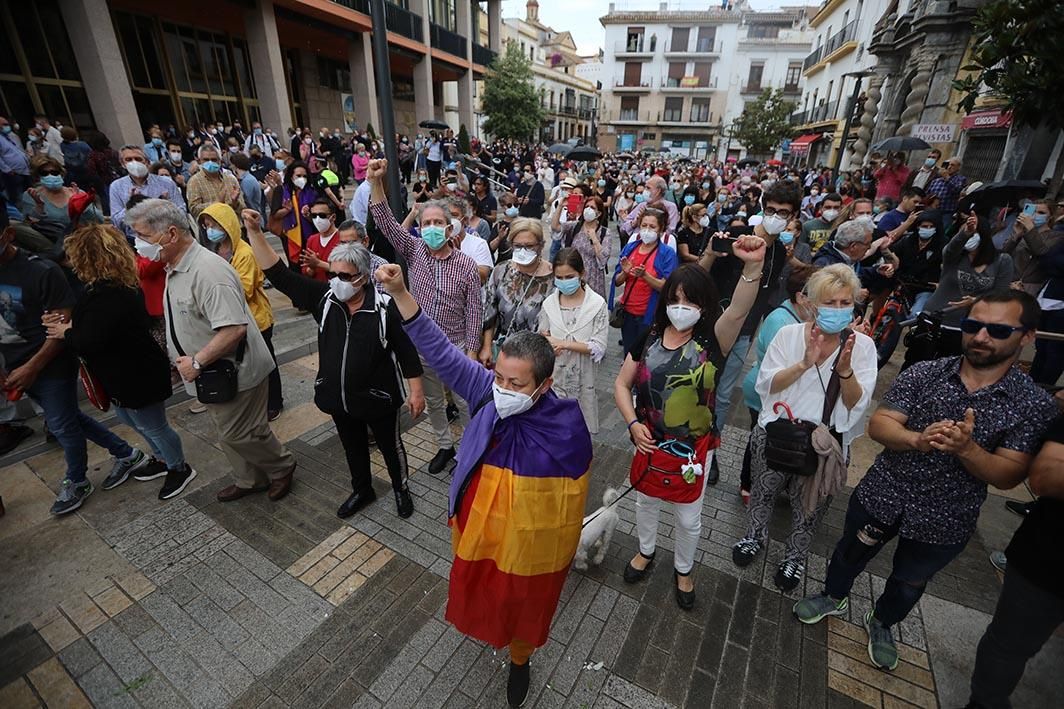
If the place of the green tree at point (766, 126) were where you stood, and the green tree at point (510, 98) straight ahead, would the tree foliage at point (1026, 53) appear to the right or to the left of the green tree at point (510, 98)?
left

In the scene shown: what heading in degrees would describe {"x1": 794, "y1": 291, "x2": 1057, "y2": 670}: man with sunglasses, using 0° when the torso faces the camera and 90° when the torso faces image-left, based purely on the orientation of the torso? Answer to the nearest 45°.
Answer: approximately 45°

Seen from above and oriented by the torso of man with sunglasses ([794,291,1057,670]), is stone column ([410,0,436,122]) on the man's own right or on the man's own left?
on the man's own right

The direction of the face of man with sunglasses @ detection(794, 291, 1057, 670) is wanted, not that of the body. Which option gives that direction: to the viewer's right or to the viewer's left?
to the viewer's left

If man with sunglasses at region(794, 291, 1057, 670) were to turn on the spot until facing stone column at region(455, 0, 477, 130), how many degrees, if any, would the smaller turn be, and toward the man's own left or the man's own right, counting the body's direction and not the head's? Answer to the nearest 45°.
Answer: approximately 90° to the man's own right

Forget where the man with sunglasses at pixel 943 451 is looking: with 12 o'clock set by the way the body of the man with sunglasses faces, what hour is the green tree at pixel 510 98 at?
The green tree is roughly at 3 o'clock from the man with sunglasses.

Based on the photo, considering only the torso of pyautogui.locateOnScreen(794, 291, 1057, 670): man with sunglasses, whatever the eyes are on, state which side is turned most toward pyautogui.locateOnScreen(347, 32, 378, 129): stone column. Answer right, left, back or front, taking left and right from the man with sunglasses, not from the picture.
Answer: right

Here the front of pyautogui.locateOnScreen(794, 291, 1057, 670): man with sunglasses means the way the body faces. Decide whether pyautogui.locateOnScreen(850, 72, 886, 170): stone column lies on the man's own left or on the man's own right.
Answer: on the man's own right

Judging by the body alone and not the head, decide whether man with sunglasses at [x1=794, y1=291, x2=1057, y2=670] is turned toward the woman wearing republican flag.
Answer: yes

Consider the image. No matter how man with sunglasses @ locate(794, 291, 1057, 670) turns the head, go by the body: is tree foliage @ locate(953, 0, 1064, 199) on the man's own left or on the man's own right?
on the man's own right

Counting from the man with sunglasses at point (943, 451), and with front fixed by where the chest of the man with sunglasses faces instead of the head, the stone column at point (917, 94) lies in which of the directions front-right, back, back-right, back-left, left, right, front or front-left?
back-right
